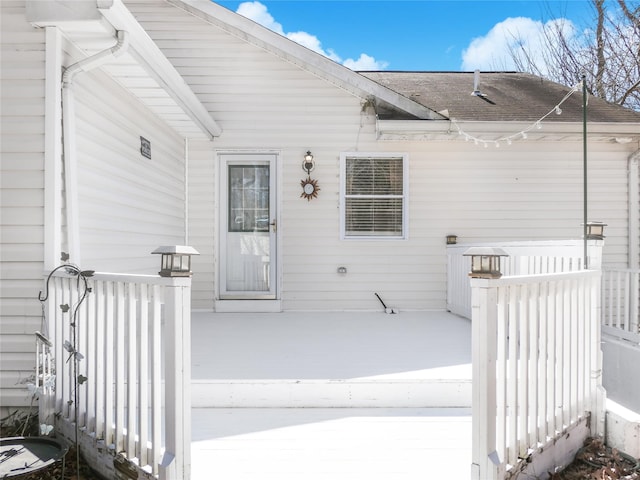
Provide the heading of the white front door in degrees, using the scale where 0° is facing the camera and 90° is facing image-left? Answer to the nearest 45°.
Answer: approximately 0°

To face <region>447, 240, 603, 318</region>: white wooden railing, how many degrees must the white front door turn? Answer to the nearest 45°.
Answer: approximately 45° to its left

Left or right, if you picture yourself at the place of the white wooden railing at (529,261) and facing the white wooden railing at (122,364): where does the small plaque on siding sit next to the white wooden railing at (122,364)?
right

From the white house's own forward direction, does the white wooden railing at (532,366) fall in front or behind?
in front

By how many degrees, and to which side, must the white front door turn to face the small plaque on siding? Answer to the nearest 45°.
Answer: approximately 45° to its right

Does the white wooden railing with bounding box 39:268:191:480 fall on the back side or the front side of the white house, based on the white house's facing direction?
on the front side

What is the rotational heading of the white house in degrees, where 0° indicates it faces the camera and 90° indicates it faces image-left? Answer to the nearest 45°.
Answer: approximately 0°
